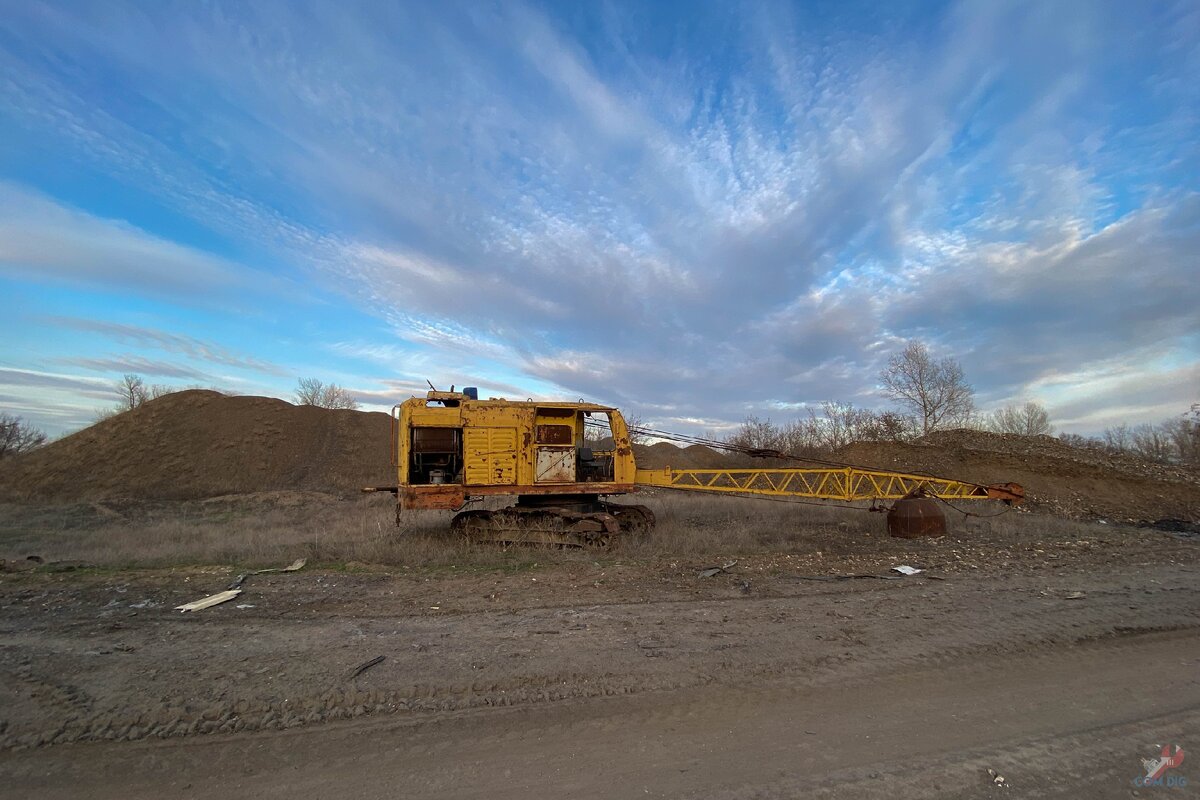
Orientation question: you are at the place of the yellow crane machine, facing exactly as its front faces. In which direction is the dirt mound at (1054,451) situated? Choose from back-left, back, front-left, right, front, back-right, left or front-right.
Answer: front-left

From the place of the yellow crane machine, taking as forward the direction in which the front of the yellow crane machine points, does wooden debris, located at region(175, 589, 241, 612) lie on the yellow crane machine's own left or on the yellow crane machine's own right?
on the yellow crane machine's own right

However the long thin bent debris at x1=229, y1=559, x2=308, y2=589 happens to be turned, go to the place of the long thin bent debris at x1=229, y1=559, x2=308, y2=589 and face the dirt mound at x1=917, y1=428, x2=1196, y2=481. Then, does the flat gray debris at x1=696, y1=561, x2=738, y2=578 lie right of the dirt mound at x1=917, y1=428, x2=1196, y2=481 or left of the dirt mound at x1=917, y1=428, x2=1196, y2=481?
right

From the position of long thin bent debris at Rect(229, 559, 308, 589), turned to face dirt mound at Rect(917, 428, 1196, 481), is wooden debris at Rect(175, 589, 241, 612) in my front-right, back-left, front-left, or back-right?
back-right

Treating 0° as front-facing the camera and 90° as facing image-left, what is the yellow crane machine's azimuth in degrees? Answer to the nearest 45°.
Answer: approximately 270°

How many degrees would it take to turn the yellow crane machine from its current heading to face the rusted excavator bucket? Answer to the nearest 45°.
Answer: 0° — it already faces it

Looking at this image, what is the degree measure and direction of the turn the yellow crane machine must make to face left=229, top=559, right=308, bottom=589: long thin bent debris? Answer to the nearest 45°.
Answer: approximately 135° to its right

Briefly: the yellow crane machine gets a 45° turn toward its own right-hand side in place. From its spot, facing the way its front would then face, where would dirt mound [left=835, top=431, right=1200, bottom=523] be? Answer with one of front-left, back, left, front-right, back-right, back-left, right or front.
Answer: left

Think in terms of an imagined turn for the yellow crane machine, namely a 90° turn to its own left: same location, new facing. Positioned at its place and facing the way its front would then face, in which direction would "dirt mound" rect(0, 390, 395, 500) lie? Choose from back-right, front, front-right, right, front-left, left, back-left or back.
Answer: front-left

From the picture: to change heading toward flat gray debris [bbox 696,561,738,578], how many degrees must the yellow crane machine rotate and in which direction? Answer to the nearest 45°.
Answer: approximately 45° to its right
